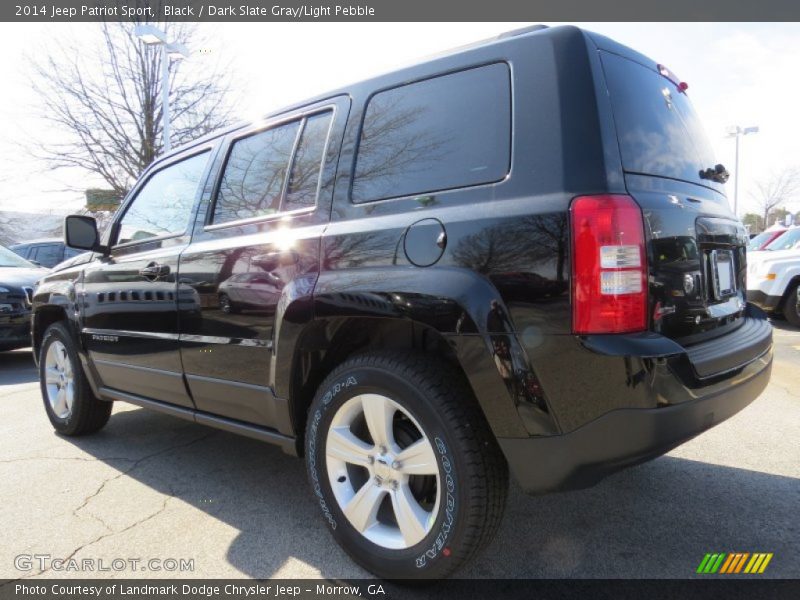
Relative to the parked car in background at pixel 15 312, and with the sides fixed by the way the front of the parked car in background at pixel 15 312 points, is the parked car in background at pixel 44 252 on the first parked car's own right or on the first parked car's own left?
on the first parked car's own left

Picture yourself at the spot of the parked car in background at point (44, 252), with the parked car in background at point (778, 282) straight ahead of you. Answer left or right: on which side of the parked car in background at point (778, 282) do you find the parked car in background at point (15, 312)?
right

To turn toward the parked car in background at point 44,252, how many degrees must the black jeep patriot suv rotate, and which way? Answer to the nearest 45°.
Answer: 0° — it already faces it

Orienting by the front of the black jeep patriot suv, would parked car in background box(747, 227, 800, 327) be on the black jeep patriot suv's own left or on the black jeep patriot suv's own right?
on the black jeep patriot suv's own right

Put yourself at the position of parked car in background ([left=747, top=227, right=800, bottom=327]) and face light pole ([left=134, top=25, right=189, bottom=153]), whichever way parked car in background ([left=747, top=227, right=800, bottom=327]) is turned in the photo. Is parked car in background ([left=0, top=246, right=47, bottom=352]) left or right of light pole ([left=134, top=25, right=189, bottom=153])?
left

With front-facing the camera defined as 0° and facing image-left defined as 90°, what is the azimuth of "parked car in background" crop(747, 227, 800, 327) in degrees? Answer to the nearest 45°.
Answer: approximately 45°

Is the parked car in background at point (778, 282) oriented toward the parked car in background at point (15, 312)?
yes

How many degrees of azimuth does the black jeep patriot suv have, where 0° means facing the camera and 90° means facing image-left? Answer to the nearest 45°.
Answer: approximately 135°
